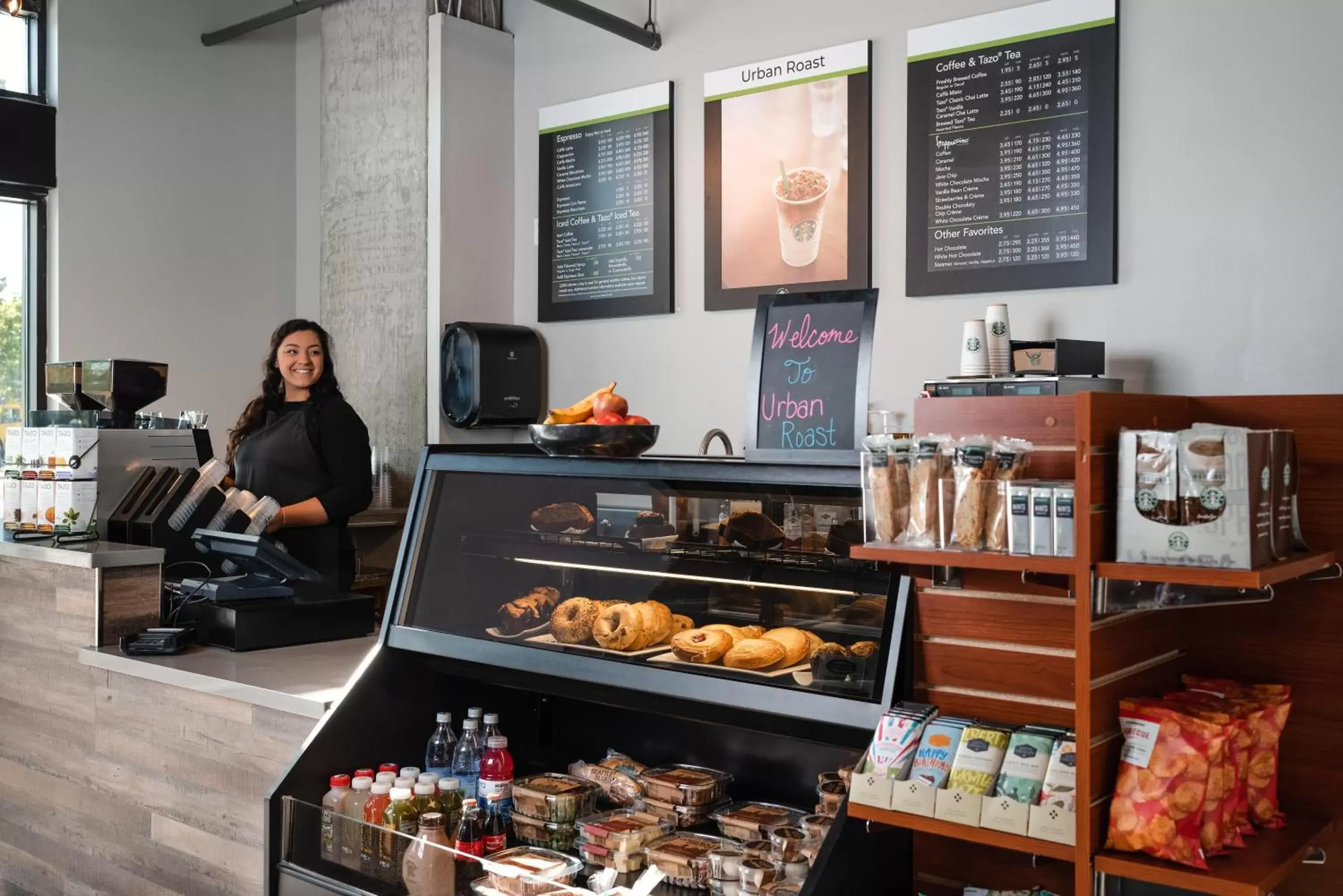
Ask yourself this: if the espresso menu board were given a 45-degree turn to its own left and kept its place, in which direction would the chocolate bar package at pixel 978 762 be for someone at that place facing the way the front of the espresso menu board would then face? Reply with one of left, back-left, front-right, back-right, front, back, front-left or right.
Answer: front

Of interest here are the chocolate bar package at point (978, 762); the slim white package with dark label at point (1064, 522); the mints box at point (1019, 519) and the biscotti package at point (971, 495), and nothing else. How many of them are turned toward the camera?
4

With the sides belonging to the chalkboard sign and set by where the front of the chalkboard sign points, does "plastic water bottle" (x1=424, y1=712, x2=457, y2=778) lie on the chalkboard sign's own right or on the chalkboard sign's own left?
on the chalkboard sign's own right

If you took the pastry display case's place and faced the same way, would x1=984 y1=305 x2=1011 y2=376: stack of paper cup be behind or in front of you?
behind

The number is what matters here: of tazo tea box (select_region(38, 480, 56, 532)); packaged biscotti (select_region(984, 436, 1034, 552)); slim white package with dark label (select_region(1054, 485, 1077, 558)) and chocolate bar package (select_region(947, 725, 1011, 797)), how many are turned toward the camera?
4

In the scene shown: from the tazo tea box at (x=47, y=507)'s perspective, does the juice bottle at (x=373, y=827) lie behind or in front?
in front

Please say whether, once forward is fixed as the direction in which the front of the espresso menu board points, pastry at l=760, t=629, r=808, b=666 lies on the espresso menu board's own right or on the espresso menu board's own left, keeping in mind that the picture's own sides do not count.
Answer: on the espresso menu board's own left

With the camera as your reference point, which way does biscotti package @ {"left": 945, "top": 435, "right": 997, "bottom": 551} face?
facing the viewer

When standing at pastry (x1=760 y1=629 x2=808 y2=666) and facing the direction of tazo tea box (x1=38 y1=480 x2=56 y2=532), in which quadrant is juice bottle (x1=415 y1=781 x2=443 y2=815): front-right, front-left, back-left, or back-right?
front-left

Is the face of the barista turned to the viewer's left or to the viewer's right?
to the viewer's right

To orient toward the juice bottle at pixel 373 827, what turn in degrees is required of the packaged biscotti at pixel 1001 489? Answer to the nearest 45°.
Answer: approximately 90° to its right

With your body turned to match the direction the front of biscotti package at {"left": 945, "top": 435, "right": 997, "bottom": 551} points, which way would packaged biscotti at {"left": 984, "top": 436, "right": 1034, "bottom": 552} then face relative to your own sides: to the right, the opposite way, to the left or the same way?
the same way
